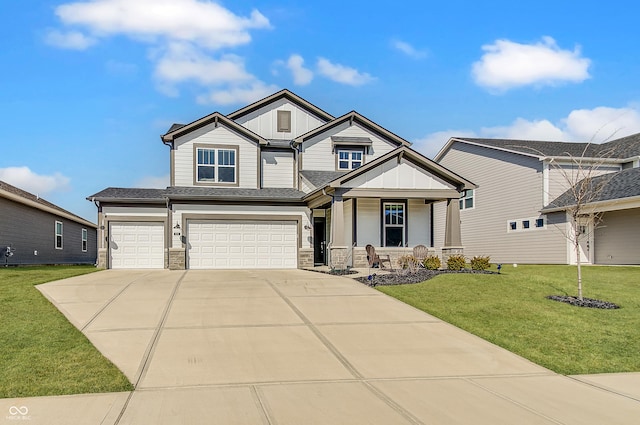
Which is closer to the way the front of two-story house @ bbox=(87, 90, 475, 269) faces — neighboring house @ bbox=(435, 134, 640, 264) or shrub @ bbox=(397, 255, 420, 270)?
the shrub

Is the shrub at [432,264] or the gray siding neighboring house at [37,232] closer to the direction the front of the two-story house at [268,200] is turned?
the shrub

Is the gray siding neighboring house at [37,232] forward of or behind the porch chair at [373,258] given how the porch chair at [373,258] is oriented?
behind

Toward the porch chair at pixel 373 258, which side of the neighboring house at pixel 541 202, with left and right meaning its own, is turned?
right

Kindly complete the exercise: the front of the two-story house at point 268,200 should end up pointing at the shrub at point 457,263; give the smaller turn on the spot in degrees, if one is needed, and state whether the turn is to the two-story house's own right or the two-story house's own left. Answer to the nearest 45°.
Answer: approximately 45° to the two-story house's own left

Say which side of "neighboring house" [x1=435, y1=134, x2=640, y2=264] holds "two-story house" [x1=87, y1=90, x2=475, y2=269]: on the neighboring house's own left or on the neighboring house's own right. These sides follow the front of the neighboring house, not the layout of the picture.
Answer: on the neighboring house's own right

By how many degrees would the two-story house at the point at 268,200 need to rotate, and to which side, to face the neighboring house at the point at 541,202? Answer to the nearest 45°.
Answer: approximately 90° to its left

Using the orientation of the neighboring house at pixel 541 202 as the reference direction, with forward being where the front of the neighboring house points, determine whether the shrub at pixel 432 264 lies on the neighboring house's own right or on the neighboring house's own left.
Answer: on the neighboring house's own right
